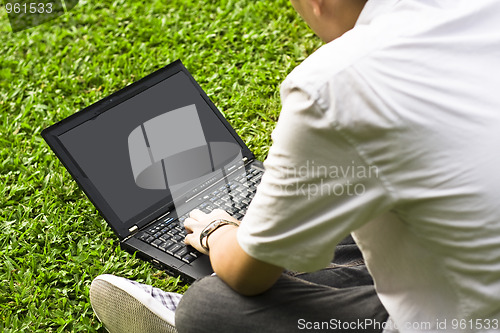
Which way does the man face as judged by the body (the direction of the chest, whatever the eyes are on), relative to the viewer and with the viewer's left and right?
facing away from the viewer and to the left of the viewer
